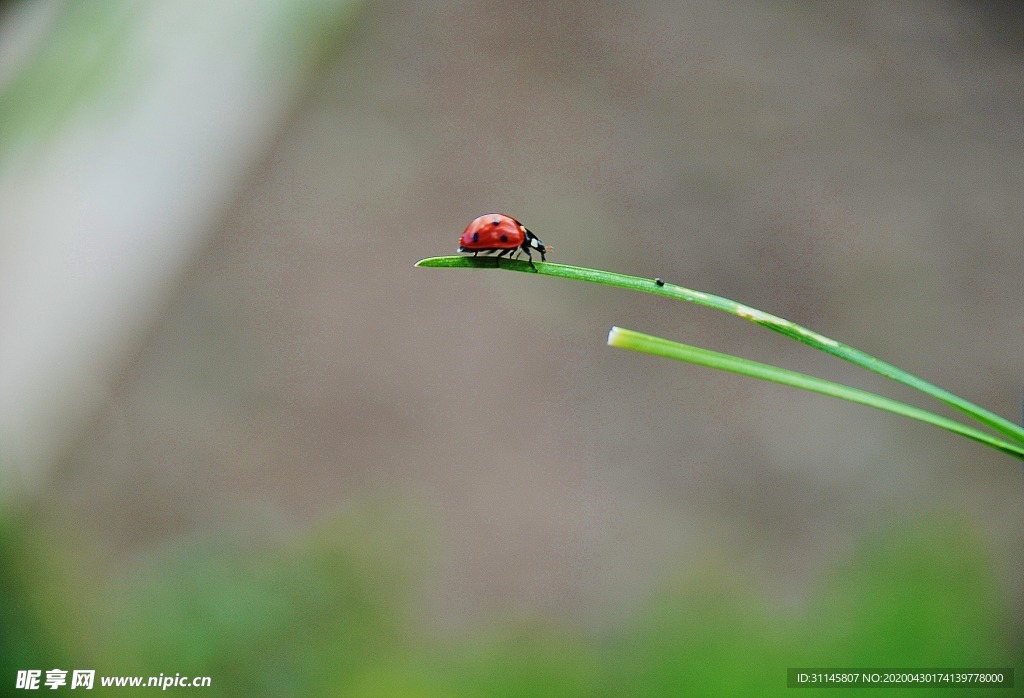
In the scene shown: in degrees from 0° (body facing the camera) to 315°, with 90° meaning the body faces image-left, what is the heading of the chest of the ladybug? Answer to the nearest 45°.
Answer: approximately 270°
